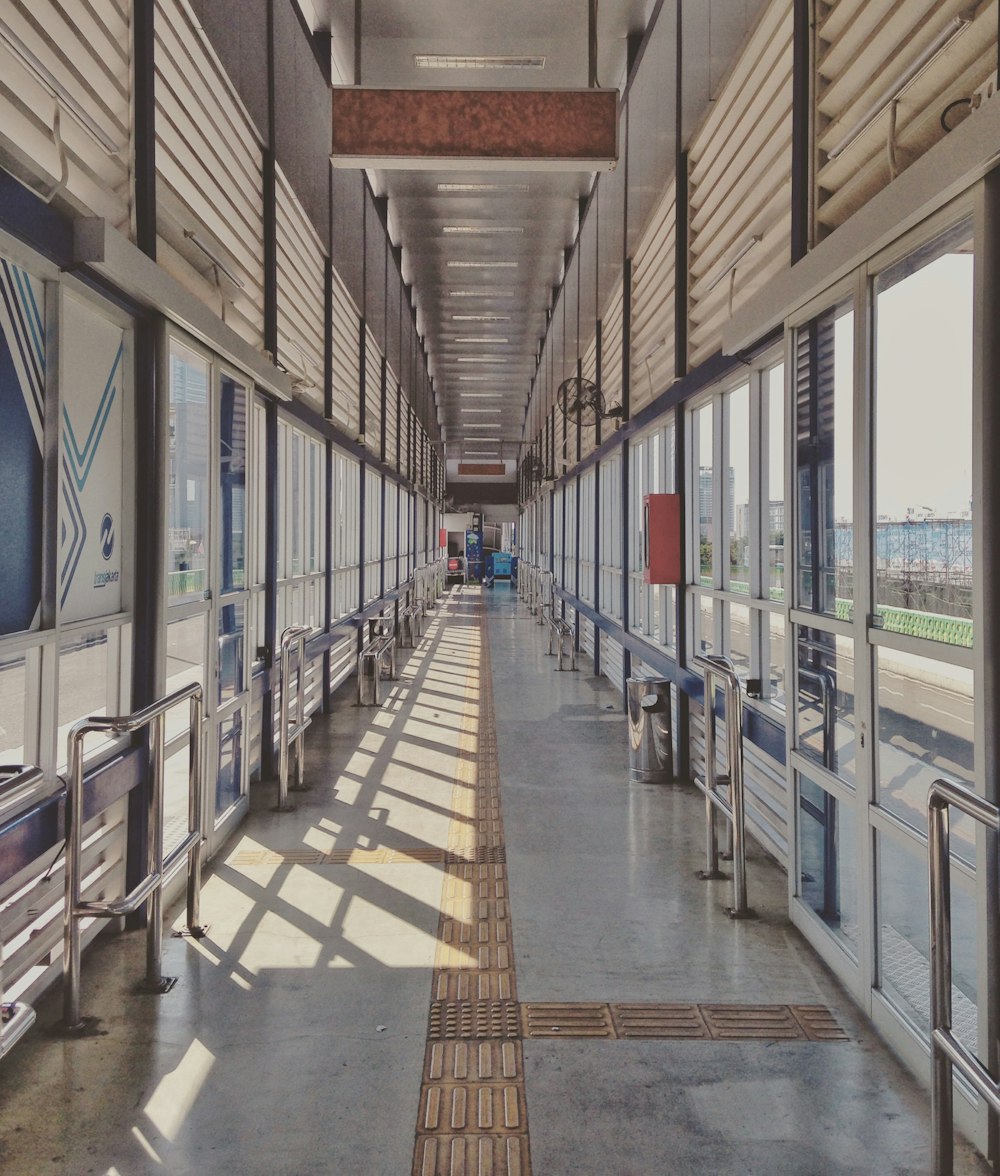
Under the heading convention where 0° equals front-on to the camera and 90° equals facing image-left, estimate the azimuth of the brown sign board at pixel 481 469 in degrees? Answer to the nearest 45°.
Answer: approximately 0°

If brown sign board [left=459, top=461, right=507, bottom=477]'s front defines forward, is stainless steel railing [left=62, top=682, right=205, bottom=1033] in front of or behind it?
in front

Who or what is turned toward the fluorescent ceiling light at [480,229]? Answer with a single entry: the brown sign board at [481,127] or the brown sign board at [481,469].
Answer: the brown sign board at [481,469]

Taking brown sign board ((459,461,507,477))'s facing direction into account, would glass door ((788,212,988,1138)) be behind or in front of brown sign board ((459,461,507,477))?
in front

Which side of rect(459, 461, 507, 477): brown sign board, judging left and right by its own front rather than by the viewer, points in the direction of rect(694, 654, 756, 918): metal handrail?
front

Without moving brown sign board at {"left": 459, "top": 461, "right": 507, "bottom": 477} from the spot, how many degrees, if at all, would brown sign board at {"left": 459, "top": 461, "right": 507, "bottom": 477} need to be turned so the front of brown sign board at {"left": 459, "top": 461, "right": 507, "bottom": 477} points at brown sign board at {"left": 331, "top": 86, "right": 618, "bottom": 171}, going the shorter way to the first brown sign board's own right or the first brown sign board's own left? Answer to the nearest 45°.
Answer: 0° — it already faces it

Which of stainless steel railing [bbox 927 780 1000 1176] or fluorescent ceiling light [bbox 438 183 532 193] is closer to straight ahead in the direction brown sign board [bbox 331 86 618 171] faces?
the stainless steel railing

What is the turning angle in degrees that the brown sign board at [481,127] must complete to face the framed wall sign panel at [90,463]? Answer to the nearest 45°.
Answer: approximately 45° to its right

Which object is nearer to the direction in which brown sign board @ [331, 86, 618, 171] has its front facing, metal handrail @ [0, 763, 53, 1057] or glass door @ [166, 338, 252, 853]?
the metal handrail

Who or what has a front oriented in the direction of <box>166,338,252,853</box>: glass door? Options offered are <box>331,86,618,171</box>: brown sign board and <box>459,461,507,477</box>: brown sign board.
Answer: <box>459,461,507,477</box>: brown sign board

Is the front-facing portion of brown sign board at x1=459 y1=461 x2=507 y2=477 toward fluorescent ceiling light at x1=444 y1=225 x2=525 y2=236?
yes

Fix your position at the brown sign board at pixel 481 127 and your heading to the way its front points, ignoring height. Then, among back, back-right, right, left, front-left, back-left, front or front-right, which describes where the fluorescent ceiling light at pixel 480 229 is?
back

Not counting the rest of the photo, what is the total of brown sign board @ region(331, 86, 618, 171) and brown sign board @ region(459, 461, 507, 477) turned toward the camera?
2
